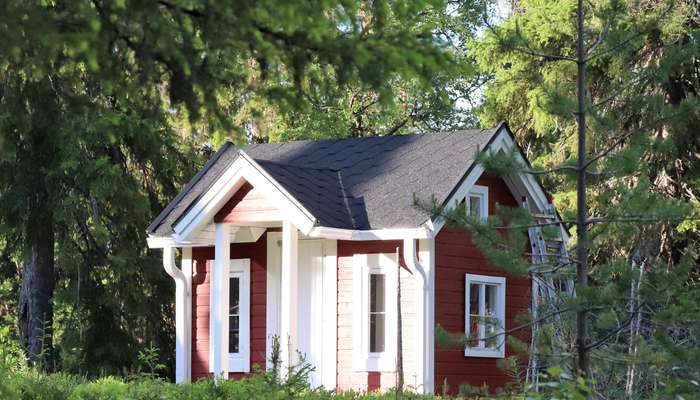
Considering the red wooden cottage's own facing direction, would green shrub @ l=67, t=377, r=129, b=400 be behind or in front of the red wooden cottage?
in front

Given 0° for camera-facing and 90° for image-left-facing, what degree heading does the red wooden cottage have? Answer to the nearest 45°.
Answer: approximately 45°

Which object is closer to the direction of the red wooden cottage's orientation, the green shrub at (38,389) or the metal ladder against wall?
the green shrub

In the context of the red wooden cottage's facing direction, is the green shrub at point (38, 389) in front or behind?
in front
